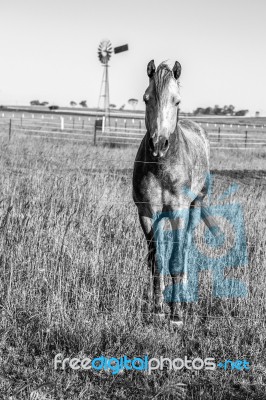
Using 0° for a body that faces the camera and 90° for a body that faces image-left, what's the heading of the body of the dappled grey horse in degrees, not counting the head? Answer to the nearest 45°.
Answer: approximately 0°
